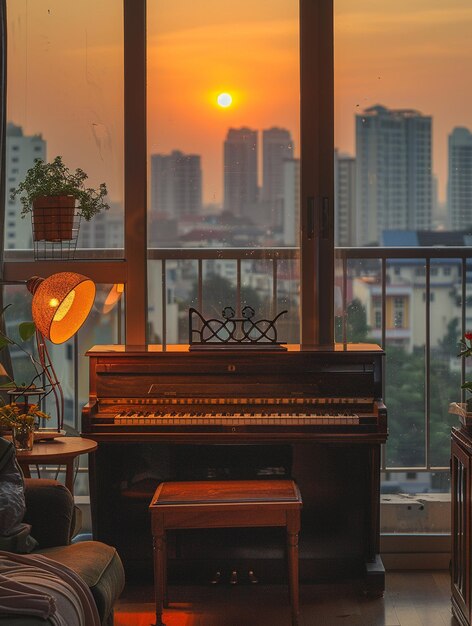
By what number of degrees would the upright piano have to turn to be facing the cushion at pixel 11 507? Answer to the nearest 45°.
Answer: approximately 45° to its right

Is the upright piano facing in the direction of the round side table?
no

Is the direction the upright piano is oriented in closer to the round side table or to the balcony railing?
the round side table

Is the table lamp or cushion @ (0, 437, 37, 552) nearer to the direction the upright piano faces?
the cushion

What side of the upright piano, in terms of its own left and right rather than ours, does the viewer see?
front

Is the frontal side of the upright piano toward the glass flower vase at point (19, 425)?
no

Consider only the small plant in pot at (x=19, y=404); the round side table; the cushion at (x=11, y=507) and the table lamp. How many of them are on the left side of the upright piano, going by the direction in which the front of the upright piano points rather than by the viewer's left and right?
0

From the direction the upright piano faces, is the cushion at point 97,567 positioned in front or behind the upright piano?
in front

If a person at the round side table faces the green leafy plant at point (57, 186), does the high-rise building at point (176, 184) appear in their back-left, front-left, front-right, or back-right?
front-right

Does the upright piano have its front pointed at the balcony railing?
no
